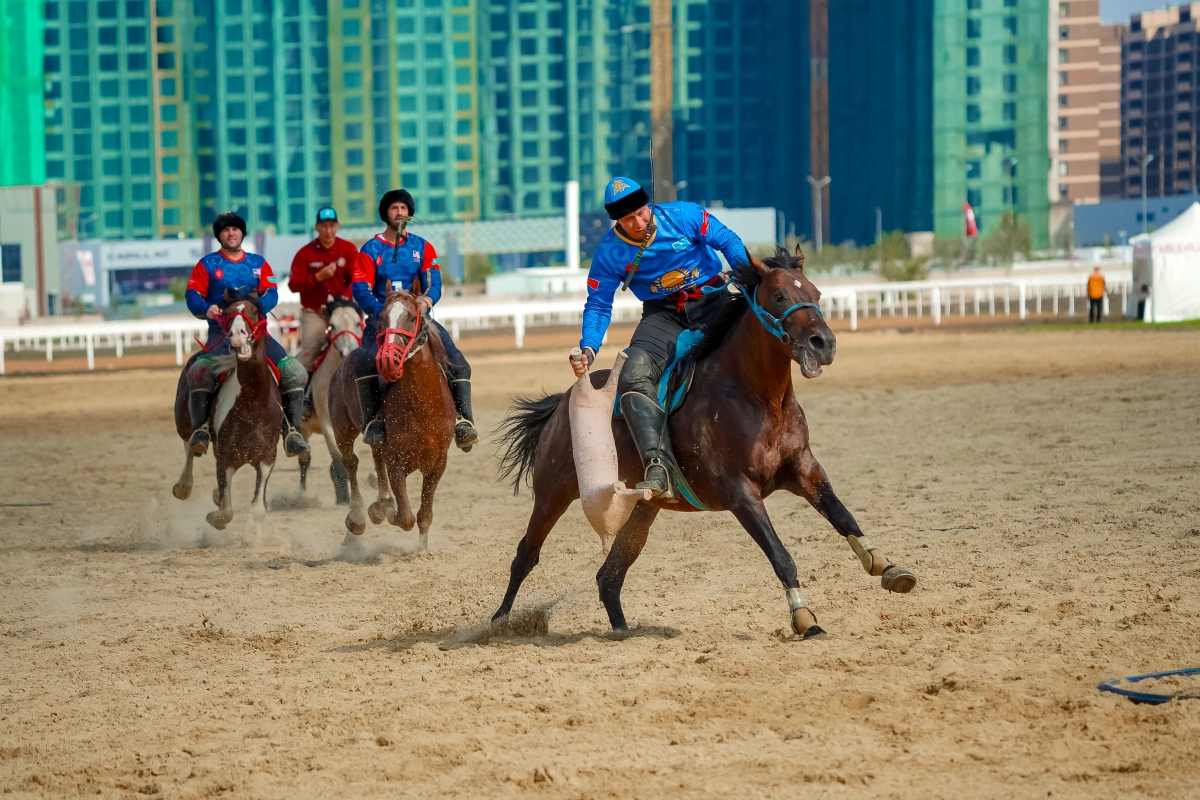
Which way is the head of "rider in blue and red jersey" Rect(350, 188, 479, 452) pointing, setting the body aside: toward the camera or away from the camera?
toward the camera

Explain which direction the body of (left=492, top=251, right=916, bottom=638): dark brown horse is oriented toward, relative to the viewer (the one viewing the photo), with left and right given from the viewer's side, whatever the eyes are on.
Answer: facing the viewer and to the right of the viewer

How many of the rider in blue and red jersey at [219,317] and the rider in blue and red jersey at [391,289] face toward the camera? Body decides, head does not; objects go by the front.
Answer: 2

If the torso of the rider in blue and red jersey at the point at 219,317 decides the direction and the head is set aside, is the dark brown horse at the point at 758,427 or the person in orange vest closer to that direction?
the dark brown horse

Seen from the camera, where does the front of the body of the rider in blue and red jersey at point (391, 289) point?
toward the camera

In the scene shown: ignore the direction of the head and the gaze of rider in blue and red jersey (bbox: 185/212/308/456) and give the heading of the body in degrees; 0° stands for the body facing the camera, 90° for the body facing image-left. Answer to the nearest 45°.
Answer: approximately 0°

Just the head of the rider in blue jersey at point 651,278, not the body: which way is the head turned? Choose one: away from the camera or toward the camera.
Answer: toward the camera

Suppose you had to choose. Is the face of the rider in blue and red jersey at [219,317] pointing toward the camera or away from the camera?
toward the camera
